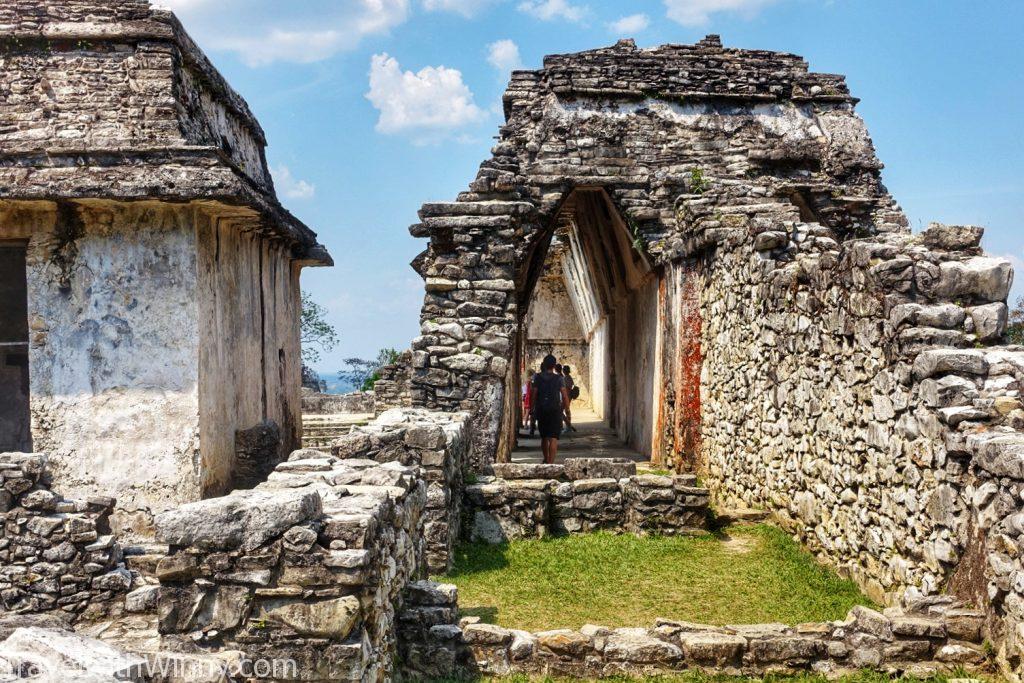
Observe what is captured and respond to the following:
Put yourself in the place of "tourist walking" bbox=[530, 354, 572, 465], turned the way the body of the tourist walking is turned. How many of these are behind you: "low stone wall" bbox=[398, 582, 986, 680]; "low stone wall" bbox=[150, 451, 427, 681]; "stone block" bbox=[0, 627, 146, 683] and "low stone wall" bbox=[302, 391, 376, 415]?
3

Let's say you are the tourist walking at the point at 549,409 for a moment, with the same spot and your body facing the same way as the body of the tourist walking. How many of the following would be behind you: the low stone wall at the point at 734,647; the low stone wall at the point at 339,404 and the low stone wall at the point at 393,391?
1

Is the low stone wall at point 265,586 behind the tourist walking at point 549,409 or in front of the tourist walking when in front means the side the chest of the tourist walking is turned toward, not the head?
behind

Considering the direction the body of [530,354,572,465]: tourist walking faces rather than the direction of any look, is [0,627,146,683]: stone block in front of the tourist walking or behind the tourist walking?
behind

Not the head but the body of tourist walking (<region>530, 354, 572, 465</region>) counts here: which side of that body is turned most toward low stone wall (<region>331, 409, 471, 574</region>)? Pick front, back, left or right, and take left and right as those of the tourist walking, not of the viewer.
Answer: back

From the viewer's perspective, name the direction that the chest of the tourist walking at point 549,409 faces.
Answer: away from the camera

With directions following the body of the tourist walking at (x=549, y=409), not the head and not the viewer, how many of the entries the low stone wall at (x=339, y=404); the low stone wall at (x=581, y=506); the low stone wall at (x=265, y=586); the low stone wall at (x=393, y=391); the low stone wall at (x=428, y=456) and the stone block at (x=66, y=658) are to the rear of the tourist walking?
4

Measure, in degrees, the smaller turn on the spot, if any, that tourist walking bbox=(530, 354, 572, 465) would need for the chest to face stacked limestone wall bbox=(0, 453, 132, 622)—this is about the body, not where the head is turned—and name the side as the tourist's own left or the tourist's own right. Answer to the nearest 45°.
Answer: approximately 135° to the tourist's own left

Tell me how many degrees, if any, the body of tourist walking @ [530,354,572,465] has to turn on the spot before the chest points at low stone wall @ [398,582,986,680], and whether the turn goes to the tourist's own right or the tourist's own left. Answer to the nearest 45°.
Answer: approximately 180°

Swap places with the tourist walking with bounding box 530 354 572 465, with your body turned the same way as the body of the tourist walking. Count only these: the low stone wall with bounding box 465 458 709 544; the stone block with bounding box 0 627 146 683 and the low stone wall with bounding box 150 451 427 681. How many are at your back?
3

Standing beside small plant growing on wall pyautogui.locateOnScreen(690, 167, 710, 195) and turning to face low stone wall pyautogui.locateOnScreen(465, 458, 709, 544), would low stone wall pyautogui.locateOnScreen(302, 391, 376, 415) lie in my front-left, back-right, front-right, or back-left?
back-right
